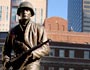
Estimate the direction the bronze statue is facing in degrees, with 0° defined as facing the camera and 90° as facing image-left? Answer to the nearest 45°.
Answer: approximately 0°
